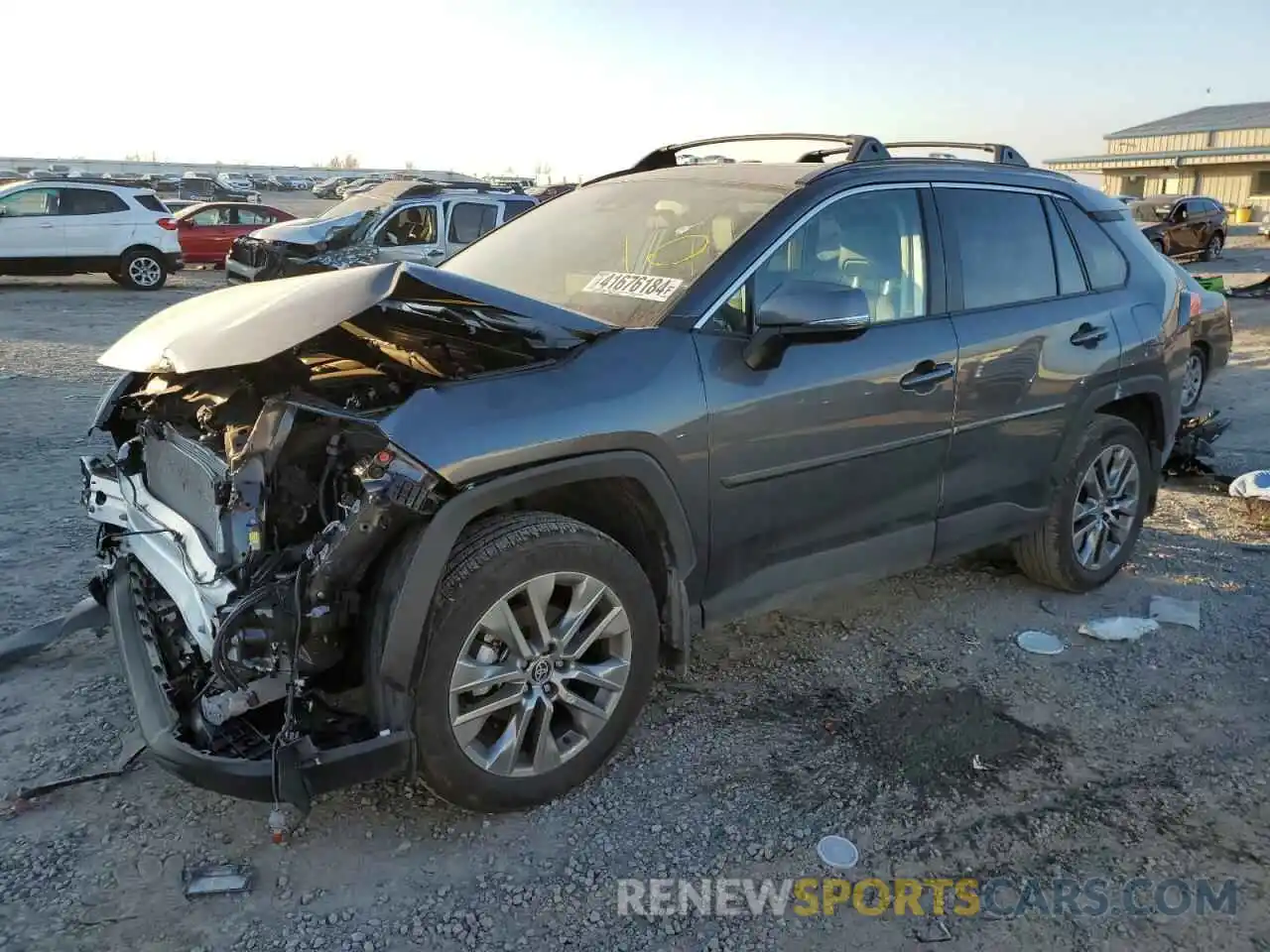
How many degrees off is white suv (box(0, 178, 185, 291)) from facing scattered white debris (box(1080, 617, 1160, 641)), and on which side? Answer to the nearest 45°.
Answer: approximately 90° to its left

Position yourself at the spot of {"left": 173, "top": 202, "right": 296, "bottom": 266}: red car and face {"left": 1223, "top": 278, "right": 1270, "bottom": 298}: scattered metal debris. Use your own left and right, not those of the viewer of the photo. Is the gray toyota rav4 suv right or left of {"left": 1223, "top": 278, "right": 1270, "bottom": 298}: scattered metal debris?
right

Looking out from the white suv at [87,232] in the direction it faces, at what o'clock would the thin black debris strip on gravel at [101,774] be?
The thin black debris strip on gravel is roughly at 9 o'clock from the white suv.

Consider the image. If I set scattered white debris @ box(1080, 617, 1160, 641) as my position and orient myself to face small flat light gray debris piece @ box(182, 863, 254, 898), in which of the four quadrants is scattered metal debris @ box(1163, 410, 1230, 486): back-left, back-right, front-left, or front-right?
back-right

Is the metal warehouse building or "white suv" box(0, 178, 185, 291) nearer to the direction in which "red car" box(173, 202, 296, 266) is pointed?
the white suv

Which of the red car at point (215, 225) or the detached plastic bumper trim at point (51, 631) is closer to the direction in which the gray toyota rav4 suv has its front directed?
the detached plastic bumper trim

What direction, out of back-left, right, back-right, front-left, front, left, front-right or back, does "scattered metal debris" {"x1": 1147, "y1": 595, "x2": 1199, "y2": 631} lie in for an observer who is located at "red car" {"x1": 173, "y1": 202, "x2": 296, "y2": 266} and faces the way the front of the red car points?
left

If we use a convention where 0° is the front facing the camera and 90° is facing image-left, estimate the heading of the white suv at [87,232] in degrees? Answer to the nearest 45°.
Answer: approximately 90°

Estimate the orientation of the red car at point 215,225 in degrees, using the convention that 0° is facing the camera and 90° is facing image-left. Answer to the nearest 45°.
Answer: approximately 90°

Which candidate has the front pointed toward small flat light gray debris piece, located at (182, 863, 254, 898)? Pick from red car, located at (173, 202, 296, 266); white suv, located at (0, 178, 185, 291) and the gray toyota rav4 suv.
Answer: the gray toyota rav4 suv

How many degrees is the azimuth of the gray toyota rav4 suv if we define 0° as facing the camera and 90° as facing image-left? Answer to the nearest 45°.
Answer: approximately 45°
